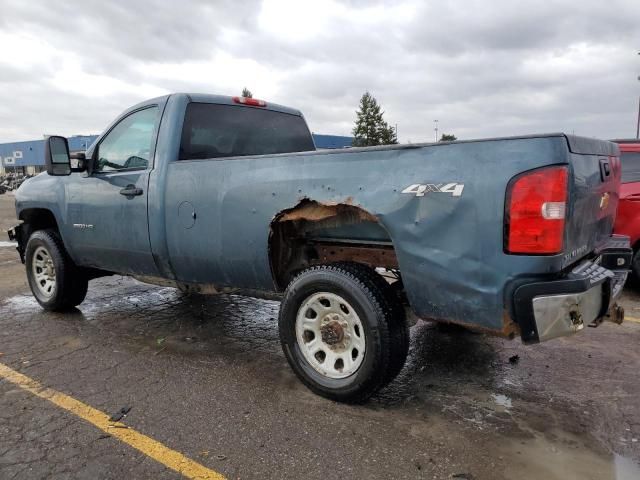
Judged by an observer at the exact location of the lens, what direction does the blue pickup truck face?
facing away from the viewer and to the left of the viewer

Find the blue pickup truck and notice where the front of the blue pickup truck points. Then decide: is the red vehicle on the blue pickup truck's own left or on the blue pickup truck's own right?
on the blue pickup truck's own right
